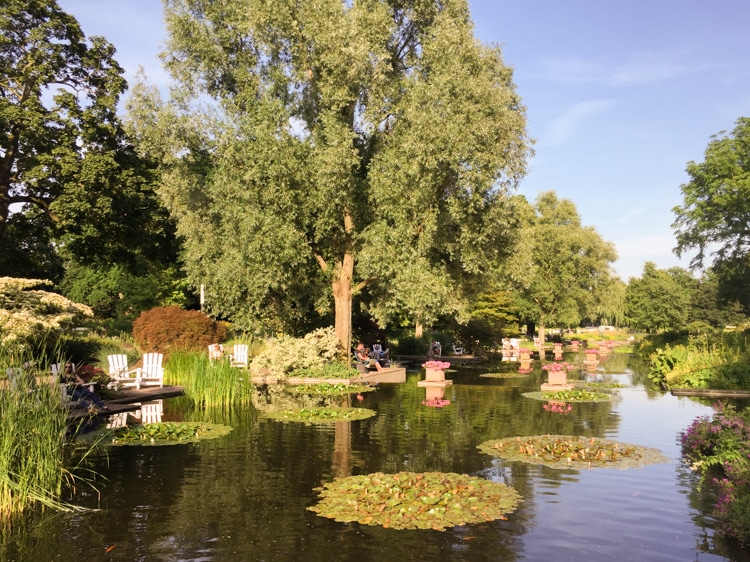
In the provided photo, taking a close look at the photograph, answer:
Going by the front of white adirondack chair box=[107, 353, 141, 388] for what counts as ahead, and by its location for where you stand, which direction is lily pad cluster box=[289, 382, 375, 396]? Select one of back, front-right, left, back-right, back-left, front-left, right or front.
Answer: front-left

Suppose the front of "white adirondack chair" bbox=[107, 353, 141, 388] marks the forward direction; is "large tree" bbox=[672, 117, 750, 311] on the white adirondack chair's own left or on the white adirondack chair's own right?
on the white adirondack chair's own left

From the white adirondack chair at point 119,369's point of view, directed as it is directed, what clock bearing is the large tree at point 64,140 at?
The large tree is roughly at 7 o'clock from the white adirondack chair.

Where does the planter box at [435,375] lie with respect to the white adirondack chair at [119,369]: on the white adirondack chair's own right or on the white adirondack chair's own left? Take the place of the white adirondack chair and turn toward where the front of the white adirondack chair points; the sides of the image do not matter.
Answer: on the white adirondack chair's own left

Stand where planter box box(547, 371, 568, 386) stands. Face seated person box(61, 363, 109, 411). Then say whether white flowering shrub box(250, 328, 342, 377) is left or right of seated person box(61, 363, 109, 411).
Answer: right

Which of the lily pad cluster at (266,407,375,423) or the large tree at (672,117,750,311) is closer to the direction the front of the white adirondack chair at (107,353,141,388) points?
the lily pad cluster

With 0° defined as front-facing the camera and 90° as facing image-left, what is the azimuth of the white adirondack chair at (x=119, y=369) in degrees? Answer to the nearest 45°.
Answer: approximately 315°

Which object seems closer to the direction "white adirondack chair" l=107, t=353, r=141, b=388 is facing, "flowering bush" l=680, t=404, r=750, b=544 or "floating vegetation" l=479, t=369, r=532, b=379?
the flowering bush

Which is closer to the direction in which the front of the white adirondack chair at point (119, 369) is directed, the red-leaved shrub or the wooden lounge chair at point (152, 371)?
the wooden lounge chair

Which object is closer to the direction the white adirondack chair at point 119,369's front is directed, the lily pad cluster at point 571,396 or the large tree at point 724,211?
the lily pad cluster
